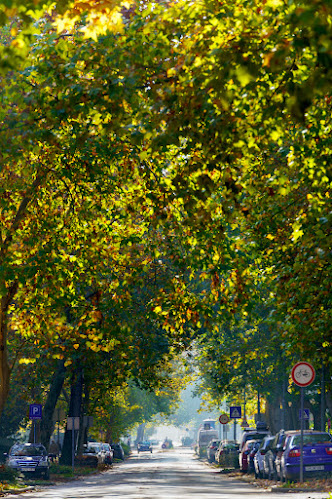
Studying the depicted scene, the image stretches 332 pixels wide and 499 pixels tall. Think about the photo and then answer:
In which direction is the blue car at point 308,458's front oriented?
away from the camera

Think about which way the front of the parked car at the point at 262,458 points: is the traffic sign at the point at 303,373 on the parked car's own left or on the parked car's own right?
on the parked car's own right

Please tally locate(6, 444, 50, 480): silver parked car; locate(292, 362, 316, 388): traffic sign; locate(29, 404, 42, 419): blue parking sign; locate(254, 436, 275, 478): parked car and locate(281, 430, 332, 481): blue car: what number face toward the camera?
3

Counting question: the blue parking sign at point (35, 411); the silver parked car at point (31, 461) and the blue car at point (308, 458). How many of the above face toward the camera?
2

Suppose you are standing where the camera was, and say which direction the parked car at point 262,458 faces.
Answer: facing away from the viewer and to the right of the viewer

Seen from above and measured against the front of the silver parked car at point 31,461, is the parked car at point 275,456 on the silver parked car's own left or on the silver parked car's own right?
on the silver parked car's own left
